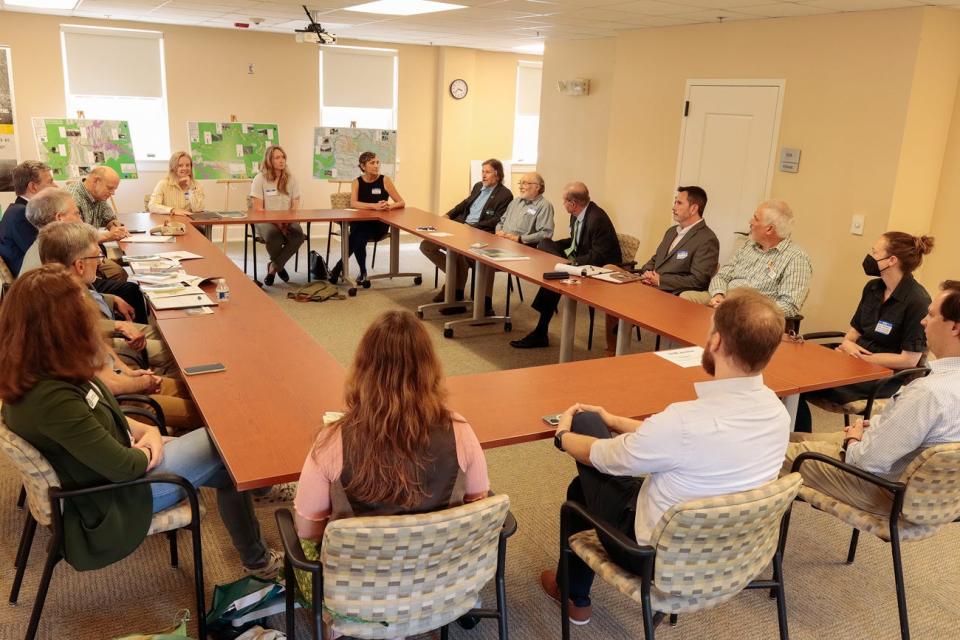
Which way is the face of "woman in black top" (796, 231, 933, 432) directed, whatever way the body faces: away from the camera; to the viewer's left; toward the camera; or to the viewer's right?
to the viewer's left

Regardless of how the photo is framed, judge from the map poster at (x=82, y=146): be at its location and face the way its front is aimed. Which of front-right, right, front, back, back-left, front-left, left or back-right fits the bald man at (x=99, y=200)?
front

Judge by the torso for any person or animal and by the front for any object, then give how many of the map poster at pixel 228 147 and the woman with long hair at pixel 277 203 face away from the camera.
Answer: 0

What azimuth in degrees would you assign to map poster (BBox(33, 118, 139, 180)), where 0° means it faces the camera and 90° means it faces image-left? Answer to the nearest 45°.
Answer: approximately 0°

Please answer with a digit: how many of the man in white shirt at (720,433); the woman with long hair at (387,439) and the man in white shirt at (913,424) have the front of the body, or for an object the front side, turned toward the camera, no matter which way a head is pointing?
0

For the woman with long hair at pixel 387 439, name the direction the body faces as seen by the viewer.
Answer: away from the camera

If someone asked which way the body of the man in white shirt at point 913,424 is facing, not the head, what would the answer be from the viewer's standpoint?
to the viewer's left

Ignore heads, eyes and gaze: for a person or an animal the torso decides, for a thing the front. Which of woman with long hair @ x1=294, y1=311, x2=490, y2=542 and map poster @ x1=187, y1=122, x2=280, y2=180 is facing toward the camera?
the map poster

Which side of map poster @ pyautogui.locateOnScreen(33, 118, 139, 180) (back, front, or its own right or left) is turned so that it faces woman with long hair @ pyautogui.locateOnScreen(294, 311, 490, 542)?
front

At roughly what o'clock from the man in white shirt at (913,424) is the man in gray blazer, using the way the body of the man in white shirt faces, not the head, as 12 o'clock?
The man in gray blazer is roughly at 2 o'clock from the man in white shirt.

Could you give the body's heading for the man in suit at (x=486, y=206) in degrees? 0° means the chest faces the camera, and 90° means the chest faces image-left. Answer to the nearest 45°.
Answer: approximately 45°

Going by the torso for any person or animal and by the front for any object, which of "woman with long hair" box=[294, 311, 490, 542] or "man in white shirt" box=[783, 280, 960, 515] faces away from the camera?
the woman with long hair

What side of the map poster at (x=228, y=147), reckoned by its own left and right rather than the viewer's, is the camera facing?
front

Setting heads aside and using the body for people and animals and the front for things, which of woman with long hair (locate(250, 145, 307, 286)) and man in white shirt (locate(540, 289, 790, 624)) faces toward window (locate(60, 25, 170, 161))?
the man in white shirt

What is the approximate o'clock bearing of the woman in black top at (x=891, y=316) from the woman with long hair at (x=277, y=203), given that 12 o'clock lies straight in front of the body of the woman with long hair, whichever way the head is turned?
The woman in black top is roughly at 11 o'clock from the woman with long hair.

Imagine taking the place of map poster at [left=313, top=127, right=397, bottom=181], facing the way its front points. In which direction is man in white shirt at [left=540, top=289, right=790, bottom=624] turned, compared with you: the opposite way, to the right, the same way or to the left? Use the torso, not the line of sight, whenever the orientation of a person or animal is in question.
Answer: the opposite way

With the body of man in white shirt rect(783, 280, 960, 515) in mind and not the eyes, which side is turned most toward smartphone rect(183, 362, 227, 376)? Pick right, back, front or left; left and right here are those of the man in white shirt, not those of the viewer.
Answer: front

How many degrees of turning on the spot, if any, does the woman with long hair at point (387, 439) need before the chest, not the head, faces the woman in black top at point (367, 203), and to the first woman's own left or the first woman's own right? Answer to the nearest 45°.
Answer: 0° — they already face them

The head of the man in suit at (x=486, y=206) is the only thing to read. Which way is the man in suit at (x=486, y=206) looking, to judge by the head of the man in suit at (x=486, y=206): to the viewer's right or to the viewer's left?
to the viewer's left

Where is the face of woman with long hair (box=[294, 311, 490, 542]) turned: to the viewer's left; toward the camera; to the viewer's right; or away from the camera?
away from the camera

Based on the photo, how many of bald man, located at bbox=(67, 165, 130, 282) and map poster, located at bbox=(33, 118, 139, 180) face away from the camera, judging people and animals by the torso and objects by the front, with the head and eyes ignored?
0
